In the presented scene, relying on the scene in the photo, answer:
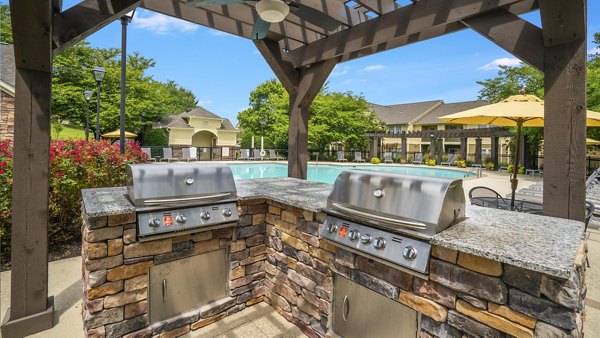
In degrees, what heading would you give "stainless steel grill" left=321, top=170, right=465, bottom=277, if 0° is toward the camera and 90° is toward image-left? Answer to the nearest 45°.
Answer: approximately 45°

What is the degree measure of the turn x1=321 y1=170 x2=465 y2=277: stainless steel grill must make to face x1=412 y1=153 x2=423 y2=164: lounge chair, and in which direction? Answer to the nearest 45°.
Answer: approximately 135° to its right

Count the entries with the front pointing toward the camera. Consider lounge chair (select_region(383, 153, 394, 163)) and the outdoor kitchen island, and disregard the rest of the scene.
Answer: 2

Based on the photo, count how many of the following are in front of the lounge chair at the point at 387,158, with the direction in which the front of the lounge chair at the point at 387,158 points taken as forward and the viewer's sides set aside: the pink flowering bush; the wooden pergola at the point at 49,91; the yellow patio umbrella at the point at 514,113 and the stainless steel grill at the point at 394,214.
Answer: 4

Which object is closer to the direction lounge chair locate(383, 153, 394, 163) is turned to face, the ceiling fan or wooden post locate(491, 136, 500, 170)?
the ceiling fan

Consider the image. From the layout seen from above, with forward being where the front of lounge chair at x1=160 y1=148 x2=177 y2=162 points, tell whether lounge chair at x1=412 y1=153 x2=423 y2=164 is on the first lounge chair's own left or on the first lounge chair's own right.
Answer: on the first lounge chair's own left

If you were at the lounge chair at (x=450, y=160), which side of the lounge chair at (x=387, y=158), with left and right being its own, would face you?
left

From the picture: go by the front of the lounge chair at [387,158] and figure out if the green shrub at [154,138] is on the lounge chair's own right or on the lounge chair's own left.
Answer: on the lounge chair's own right

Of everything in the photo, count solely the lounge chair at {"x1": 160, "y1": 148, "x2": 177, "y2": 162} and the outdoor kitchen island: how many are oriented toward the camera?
2

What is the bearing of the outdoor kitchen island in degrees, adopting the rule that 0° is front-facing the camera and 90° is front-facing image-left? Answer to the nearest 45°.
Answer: approximately 0°

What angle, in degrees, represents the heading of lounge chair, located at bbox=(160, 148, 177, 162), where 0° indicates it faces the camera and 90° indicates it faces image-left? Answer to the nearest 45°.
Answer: approximately 0°
